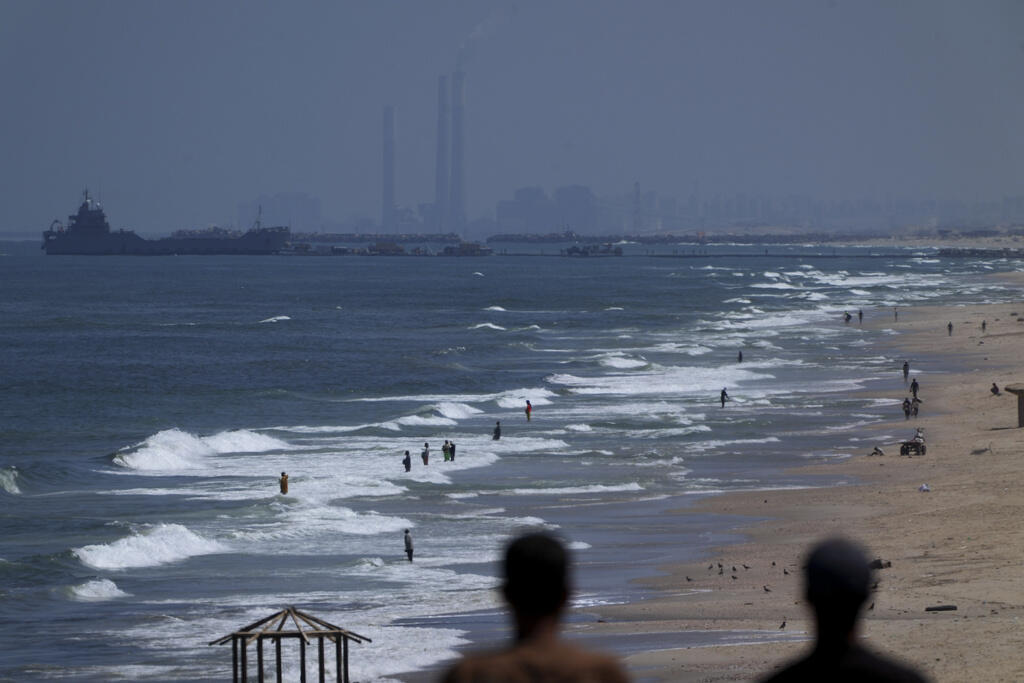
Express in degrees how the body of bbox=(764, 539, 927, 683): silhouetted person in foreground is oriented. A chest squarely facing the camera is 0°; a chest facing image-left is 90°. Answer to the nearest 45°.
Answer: approximately 180°

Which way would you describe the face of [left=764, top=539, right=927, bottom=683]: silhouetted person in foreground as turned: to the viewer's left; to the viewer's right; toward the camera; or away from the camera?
away from the camera

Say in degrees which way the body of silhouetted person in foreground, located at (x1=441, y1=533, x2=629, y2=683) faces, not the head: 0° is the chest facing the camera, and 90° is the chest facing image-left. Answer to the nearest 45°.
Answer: approximately 180°

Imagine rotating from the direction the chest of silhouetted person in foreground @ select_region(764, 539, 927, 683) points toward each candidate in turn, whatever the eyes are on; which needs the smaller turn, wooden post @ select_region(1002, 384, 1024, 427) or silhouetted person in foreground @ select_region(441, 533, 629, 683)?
the wooden post

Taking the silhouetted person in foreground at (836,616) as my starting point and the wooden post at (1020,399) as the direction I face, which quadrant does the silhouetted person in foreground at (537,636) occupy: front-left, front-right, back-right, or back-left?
back-left

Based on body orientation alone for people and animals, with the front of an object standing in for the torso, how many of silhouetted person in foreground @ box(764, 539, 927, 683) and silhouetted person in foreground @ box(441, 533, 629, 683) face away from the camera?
2

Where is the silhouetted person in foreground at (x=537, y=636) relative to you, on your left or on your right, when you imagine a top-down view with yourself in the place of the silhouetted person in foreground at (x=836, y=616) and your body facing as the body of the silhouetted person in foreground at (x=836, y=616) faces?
on your left

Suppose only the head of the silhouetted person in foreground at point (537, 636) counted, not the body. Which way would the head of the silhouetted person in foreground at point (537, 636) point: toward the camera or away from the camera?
away from the camera

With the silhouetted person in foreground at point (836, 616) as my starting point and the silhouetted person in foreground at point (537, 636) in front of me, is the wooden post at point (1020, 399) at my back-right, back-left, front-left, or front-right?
back-right

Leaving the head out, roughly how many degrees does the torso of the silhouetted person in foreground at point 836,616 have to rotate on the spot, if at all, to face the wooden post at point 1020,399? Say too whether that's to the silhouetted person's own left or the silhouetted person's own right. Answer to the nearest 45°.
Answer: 0° — they already face it
